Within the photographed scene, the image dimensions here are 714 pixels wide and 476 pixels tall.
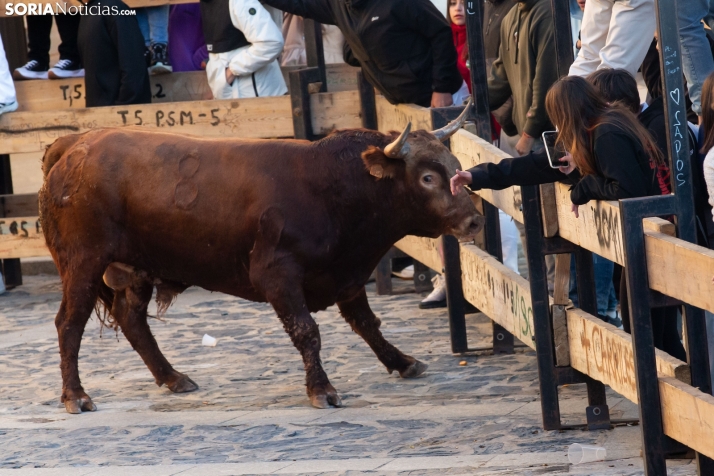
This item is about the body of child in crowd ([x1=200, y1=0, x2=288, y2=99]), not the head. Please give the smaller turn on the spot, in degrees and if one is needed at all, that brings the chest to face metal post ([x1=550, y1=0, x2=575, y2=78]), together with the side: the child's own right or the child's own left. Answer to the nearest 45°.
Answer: approximately 45° to the child's own left

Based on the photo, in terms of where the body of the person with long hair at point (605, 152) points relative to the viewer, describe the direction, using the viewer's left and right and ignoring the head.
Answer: facing to the left of the viewer

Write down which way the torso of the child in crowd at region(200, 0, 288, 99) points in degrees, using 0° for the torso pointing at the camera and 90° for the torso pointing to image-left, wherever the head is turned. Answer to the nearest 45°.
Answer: approximately 45°

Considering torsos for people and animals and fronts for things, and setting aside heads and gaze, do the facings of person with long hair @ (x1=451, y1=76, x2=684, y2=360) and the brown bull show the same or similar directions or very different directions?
very different directions

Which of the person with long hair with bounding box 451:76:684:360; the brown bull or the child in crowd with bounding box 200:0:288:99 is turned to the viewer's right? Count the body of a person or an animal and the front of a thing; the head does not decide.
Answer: the brown bull

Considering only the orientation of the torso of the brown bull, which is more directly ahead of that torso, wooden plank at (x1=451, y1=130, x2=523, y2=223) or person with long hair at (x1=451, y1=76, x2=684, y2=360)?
the wooden plank

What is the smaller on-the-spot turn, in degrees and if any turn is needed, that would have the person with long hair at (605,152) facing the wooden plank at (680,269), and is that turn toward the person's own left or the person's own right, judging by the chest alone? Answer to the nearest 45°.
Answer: approximately 90° to the person's own left

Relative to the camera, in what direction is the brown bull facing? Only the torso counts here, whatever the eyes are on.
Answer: to the viewer's right

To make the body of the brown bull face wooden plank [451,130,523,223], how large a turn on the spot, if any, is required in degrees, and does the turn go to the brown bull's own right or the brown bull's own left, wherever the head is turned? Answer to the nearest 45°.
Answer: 0° — it already faces it

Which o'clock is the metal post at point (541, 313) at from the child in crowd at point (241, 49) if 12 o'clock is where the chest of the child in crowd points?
The metal post is roughly at 10 o'clock from the child in crowd.

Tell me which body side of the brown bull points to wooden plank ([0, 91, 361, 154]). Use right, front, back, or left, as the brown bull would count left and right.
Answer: left

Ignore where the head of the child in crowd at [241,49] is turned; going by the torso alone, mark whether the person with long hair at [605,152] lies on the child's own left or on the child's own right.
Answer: on the child's own left

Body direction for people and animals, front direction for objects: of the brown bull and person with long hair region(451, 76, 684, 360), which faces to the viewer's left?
the person with long hair

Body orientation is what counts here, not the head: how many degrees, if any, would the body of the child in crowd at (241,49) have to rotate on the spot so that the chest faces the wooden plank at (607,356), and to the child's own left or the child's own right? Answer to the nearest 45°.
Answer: approximately 45° to the child's own left
